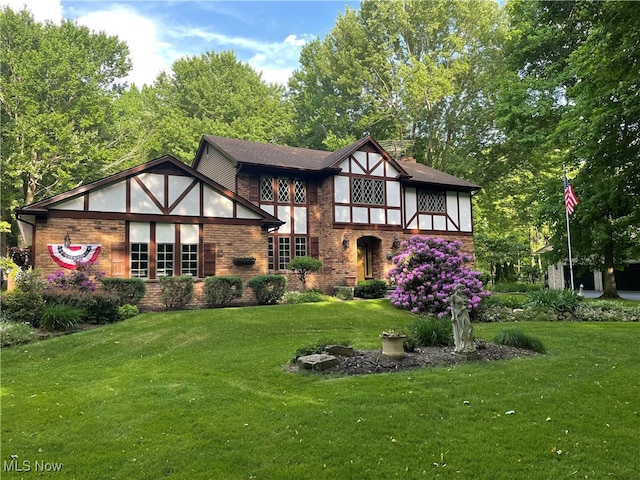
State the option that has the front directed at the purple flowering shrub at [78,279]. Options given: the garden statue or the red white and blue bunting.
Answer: the red white and blue bunting

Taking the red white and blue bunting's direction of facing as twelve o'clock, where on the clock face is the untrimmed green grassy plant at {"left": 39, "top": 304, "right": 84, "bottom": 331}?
The untrimmed green grassy plant is roughly at 12 o'clock from the red white and blue bunting.

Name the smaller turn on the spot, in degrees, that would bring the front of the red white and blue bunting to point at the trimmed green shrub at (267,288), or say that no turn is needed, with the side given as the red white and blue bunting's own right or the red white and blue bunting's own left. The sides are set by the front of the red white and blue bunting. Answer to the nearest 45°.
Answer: approximately 90° to the red white and blue bunting's own left

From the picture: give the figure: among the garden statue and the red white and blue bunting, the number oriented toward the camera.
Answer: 2

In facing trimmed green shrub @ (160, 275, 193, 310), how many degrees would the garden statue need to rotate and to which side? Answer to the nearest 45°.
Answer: approximately 135° to its right

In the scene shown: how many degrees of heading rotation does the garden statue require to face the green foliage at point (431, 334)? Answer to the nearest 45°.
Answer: approximately 135° to its right

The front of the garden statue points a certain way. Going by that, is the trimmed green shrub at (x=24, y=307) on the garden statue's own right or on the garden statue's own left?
on the garden statue's own right

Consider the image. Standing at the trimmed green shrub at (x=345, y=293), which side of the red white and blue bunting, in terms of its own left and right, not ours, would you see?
left

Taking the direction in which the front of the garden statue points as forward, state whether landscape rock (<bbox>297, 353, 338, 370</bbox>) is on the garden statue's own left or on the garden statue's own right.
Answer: on the garden statue's own right

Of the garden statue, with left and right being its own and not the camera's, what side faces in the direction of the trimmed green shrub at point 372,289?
back

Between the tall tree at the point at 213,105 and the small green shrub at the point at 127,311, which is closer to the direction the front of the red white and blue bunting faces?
the small green shrub

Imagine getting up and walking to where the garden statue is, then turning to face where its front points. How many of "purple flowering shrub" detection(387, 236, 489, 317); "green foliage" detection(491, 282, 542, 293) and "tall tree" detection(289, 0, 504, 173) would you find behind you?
3

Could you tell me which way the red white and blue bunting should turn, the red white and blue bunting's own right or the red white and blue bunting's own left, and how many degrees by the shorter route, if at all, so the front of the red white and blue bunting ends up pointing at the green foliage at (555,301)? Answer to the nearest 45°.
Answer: approximately 45° to the red white and blue bunting's own left

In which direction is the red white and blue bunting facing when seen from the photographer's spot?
facing the viewer

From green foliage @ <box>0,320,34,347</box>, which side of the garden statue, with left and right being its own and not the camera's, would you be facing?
right

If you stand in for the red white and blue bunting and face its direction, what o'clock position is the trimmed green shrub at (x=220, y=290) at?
The trimmed green shrub is roughly at 10 o'clock from the red white and blue bunting.

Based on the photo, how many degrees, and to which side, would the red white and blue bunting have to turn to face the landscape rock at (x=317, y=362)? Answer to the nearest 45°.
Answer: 0° — it already faces it

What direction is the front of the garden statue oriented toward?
toward the camera

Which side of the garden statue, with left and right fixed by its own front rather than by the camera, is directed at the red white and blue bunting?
right
